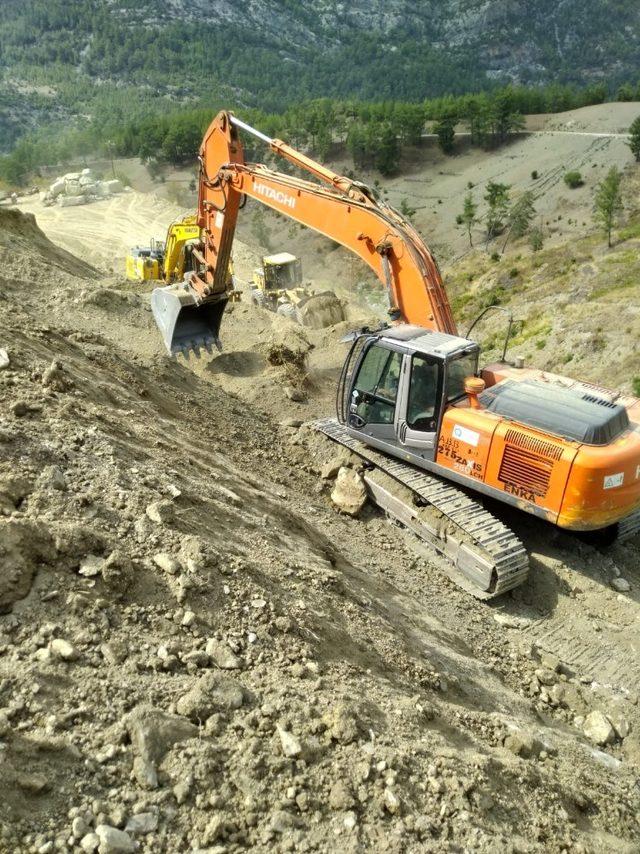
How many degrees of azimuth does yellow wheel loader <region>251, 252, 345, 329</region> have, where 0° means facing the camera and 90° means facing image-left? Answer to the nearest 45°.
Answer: approximately 315°

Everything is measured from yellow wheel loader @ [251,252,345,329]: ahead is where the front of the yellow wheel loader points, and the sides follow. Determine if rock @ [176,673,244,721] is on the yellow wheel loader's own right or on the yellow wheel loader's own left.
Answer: on the yellow wheel loader's own right

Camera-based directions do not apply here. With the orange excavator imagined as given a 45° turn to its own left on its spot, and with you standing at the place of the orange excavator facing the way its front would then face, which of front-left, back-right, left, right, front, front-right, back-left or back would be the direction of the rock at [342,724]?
left

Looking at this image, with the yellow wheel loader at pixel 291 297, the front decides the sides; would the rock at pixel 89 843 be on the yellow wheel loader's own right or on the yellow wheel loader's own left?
on the yellow wheel loader's own right

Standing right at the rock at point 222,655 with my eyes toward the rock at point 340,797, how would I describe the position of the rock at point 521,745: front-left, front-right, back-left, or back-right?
front-left

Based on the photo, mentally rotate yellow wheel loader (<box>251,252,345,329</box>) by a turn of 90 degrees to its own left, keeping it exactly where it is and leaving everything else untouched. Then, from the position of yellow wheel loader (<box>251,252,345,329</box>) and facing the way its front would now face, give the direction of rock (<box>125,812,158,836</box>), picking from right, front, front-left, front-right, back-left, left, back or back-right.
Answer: back-right

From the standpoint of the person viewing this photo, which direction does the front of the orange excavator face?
facing away from the viewer and to the left of the viewer

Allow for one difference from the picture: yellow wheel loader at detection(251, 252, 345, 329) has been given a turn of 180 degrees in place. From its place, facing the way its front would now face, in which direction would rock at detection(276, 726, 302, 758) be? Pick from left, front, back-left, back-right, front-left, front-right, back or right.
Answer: back-left

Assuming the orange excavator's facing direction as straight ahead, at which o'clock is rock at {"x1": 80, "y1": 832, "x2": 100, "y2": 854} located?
The rock is roughly at 8 o'clock from the orange excavator.

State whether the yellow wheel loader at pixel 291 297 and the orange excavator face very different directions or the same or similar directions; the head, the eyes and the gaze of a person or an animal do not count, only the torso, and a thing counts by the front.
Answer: very different directions

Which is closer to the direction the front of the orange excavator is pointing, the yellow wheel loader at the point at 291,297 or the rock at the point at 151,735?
the yellow wheel loader

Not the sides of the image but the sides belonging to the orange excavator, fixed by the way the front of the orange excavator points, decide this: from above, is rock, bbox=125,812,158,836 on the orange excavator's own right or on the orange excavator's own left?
on the orange excavator's own left
